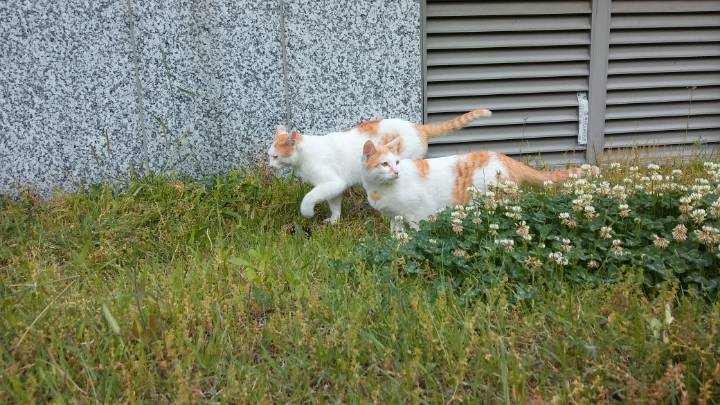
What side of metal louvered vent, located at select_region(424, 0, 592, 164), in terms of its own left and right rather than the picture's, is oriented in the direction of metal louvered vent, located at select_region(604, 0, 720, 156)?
left

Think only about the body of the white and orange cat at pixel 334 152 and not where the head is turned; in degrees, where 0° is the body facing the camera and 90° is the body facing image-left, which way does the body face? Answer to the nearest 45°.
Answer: approximately 90°

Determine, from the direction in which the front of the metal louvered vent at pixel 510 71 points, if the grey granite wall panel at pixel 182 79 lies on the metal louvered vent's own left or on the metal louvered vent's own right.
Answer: on the metal louvered vent's own right

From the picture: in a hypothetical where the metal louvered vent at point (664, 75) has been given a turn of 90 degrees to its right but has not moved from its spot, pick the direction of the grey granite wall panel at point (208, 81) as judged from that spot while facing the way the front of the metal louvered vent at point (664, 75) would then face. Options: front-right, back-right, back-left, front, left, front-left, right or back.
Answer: front-left

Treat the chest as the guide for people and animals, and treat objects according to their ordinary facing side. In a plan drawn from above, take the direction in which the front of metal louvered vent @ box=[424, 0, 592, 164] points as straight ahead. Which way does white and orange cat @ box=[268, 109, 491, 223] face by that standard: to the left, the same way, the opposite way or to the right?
to the right

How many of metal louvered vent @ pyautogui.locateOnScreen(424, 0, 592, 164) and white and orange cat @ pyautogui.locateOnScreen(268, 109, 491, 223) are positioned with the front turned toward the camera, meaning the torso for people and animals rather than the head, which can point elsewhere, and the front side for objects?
1

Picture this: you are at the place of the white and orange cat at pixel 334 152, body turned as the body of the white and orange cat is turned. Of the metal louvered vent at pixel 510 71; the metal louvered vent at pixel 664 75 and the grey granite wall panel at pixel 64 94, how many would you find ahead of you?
1

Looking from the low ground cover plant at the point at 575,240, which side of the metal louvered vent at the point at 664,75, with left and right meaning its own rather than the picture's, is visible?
front

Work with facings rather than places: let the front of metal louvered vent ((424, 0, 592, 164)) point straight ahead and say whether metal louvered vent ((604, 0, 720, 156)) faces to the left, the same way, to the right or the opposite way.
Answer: the same way

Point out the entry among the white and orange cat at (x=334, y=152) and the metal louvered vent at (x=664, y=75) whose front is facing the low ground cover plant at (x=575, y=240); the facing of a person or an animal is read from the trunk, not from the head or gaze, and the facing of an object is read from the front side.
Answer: the metal louvered vent

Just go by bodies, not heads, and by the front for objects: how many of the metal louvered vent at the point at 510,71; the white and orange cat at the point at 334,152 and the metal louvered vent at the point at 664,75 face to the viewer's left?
1

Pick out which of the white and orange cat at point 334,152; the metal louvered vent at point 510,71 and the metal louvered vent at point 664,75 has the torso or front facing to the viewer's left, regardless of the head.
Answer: the white and orange cat

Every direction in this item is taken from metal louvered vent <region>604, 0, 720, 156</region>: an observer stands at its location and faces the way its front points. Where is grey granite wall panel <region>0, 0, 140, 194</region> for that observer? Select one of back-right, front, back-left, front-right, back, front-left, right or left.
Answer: front-right

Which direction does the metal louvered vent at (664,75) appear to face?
toward the camera

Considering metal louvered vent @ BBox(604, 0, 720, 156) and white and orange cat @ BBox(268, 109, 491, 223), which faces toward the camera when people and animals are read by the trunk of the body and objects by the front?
the metal louvered vent

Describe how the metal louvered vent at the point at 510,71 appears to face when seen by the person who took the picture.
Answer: facing the viewer
